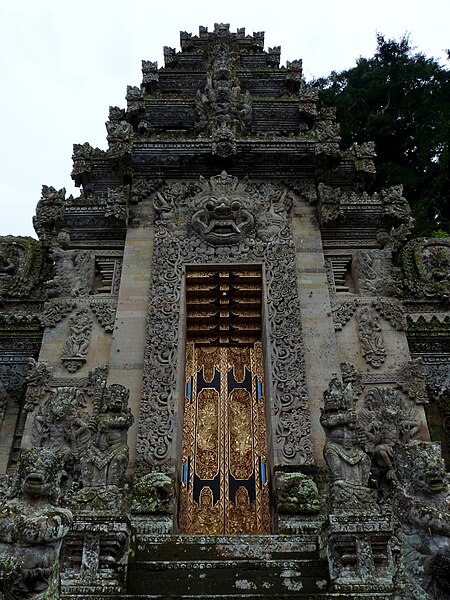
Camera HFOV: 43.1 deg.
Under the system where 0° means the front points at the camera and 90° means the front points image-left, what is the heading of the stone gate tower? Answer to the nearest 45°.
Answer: approximately 0°
